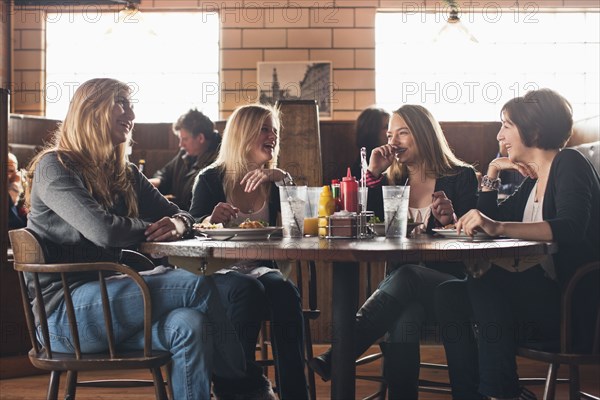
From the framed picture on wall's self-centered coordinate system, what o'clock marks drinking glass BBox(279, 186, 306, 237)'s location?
The drinking glass is roughly at 12 o'clock from the framed picture on wall.

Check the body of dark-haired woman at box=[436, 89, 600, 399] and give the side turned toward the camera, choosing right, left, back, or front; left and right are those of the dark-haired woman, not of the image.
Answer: left

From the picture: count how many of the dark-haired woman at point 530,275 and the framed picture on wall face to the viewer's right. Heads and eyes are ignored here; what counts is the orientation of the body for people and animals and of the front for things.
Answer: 0

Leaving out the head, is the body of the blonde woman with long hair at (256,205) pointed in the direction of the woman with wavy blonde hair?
no

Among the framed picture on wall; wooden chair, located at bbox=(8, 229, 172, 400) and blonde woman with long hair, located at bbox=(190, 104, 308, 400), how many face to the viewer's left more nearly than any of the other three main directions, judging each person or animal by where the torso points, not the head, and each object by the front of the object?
0

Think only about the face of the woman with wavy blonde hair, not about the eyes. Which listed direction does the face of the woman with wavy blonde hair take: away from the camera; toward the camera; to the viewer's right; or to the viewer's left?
to the viewer's right

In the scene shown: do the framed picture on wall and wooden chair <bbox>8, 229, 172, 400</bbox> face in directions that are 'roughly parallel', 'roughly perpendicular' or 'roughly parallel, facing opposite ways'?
roughly perpendicular

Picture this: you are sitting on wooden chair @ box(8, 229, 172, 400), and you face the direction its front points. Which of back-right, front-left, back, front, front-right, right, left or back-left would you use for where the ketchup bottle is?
front

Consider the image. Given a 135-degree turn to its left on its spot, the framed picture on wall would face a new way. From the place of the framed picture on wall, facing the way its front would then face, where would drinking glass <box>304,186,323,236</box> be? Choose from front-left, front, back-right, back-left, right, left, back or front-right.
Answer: back-right

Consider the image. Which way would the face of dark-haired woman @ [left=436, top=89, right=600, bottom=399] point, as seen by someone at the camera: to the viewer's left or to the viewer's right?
to the viewer's left

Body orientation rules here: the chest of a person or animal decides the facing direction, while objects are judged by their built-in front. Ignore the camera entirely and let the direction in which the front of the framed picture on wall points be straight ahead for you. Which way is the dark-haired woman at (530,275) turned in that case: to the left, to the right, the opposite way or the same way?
to the right

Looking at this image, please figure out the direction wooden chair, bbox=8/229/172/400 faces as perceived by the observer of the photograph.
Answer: facing to the right of the viewer

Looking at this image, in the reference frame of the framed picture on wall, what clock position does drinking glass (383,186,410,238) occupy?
The drinking glass is roughly at 12 o'clock from the framed picture on wall.

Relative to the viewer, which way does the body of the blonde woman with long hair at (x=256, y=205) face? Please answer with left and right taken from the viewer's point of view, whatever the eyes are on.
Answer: facing the viewer and to the right of the viewer

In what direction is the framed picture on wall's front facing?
toward the camera

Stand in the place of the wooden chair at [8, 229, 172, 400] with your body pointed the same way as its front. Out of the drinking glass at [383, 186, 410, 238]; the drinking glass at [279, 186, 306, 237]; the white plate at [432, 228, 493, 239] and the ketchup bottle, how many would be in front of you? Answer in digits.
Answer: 4

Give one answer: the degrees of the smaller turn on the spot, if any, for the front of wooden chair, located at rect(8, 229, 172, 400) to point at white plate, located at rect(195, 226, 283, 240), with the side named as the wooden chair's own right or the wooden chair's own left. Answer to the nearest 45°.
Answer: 0° — it already faces it

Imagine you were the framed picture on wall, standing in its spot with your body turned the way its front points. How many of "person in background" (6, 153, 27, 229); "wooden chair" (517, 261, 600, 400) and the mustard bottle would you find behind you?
0
